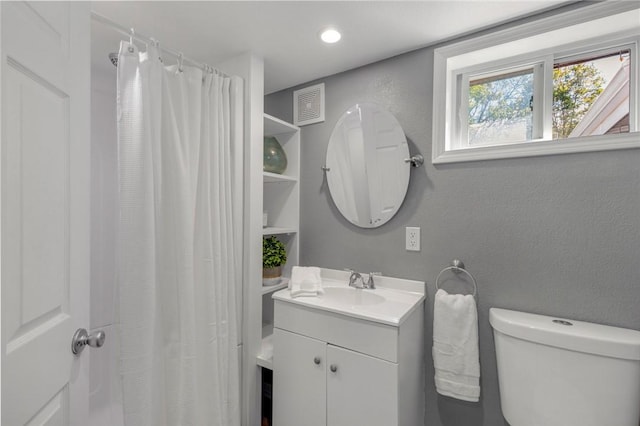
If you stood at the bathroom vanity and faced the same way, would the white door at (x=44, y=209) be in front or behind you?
in front

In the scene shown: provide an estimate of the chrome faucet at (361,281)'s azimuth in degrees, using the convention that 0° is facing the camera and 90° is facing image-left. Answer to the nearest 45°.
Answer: approximately 45°

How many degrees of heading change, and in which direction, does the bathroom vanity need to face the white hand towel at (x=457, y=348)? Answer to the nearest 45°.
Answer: approximately 135° to its left

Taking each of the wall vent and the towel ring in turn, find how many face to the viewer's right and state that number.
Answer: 0

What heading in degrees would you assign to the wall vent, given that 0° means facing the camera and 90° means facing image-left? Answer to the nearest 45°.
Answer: approximately 45°

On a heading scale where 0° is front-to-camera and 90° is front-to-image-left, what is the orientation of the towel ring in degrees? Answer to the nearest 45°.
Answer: approximately 45°

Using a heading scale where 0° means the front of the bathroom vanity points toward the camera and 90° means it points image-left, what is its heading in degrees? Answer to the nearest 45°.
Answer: approximately 45°
